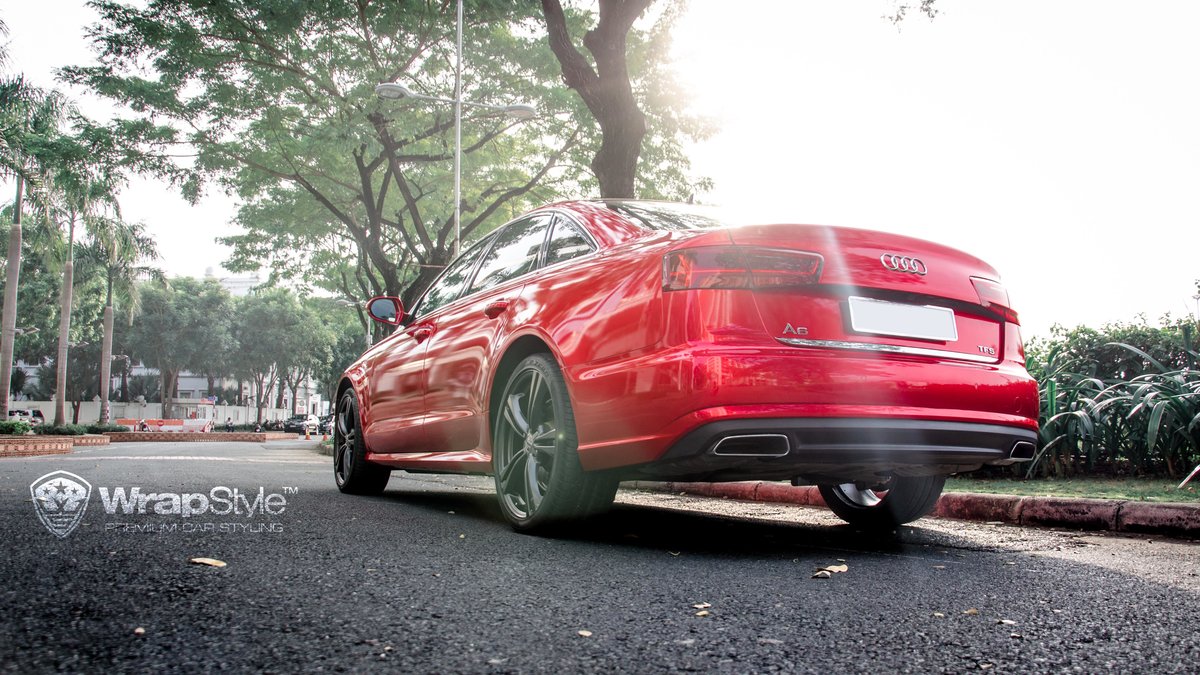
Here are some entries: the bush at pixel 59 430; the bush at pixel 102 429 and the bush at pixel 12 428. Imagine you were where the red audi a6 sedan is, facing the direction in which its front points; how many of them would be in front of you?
3

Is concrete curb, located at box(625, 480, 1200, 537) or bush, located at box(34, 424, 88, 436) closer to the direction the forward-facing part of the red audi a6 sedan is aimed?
the bush

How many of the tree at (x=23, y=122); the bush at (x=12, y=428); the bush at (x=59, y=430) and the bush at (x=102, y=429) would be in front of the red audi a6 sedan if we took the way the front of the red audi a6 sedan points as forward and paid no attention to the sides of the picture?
4

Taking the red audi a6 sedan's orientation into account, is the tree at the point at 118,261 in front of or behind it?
in front

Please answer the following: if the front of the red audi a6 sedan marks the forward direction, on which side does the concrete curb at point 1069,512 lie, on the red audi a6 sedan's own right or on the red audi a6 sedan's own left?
on the red audi a6 sedan's own right

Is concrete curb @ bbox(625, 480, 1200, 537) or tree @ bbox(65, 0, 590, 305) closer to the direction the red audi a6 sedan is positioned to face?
the tree

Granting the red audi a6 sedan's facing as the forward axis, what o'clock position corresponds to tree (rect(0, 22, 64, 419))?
The tree is roughly at 12 o'clock from the red audi a6 sedan.

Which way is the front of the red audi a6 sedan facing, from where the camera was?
facing away from the viewer and to the left of the viewer

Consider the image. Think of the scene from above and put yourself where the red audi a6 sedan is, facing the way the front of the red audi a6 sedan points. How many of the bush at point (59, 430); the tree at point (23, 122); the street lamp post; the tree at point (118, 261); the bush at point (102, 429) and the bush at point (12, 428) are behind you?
0

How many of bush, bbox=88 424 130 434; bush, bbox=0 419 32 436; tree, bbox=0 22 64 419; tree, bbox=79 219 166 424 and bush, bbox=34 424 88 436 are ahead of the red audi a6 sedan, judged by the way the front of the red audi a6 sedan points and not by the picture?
5

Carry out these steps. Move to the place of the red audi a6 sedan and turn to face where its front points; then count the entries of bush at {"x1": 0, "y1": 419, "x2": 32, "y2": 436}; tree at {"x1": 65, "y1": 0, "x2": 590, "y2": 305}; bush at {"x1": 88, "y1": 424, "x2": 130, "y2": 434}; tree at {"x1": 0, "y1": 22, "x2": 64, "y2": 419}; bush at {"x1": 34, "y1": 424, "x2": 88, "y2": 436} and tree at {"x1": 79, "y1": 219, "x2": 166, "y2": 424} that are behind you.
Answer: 0

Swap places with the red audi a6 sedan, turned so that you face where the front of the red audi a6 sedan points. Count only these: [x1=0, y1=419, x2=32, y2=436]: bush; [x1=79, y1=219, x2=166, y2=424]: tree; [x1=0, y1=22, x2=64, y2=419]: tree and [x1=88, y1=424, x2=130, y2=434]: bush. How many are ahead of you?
4

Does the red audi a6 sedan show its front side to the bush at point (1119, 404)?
no

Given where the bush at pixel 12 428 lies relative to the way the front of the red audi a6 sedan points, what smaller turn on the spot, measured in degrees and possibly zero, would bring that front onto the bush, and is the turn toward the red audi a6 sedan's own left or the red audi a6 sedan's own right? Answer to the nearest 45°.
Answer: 0° — it already faces it

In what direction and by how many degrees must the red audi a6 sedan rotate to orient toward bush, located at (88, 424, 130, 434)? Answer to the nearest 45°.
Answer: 0° — it already faces it

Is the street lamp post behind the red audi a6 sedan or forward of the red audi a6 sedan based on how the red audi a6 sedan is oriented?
forward
